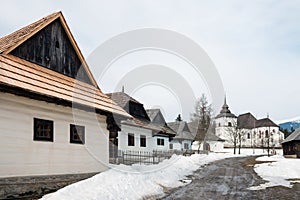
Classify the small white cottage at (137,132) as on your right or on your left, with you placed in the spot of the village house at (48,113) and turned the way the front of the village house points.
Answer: on your left

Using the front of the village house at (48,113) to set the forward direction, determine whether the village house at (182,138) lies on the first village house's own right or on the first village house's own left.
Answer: on the first village house's own left

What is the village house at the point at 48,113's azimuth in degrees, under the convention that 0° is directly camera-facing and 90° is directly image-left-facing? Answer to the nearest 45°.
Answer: approximately 315°

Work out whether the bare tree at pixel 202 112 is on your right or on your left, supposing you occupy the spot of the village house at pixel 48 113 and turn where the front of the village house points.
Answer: on your left

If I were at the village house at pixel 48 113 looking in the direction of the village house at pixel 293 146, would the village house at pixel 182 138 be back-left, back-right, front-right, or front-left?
front-left

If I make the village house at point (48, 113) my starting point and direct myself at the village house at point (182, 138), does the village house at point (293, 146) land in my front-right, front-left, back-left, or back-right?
front-right

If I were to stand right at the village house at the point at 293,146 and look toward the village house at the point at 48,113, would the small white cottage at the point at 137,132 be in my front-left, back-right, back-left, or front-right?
front-right
